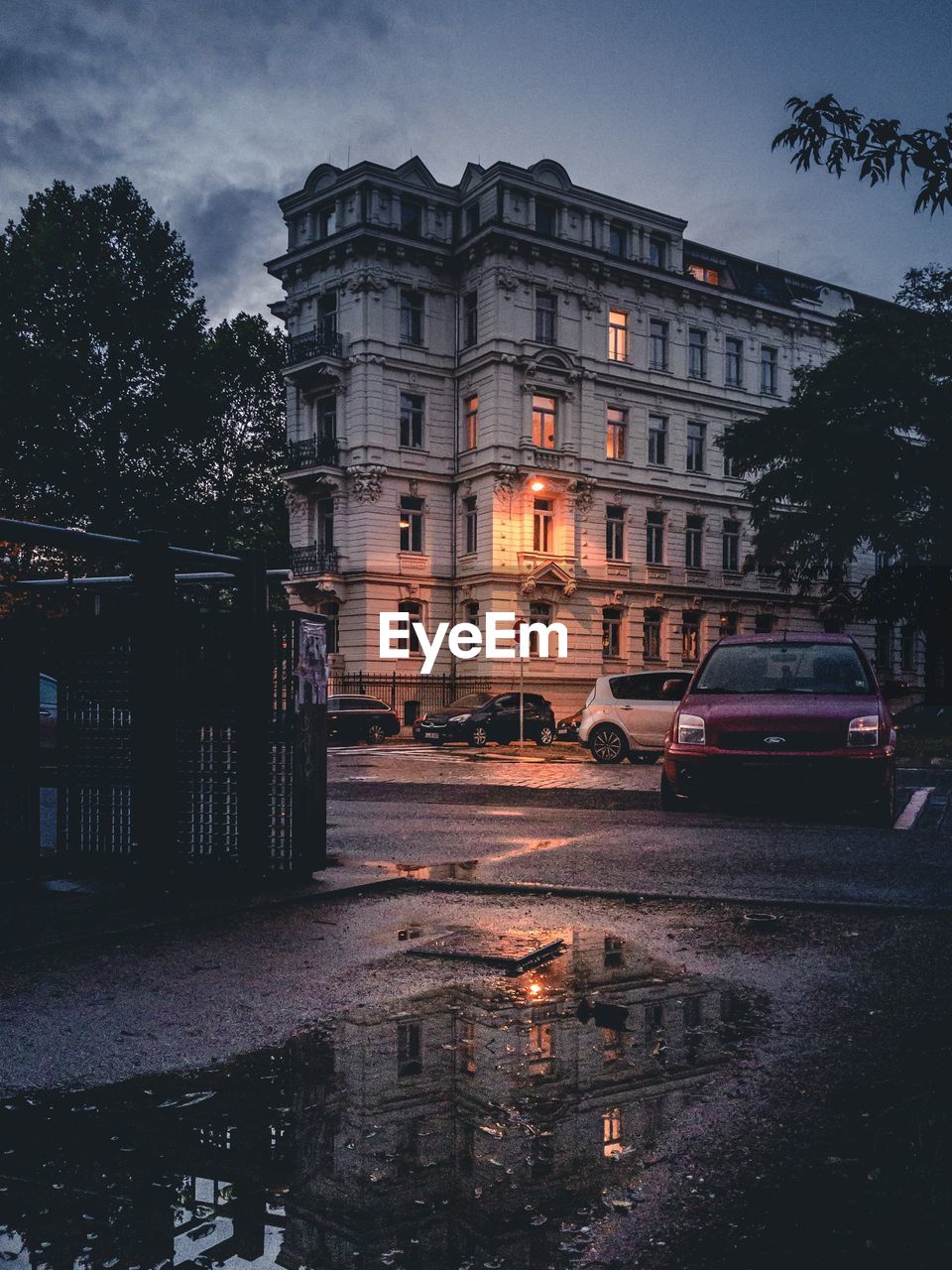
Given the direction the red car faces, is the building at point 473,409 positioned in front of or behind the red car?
behind

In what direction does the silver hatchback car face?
to the viewer's right

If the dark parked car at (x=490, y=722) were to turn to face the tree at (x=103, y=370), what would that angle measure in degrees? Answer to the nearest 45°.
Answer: approximately 45° to its right

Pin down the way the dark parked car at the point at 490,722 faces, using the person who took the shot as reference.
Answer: facing the viewer and to the left of the viewer

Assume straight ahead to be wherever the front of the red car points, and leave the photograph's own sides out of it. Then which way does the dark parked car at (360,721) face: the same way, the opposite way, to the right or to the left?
to the right

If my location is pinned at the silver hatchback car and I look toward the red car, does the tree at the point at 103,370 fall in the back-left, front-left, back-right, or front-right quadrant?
back-right

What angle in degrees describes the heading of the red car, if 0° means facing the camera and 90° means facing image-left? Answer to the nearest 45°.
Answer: approximately 0°

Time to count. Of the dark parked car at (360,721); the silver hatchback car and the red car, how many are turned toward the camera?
1

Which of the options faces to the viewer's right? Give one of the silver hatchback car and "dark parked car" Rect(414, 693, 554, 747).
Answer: the silver hatchback car

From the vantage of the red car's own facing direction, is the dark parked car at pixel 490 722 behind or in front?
behind
